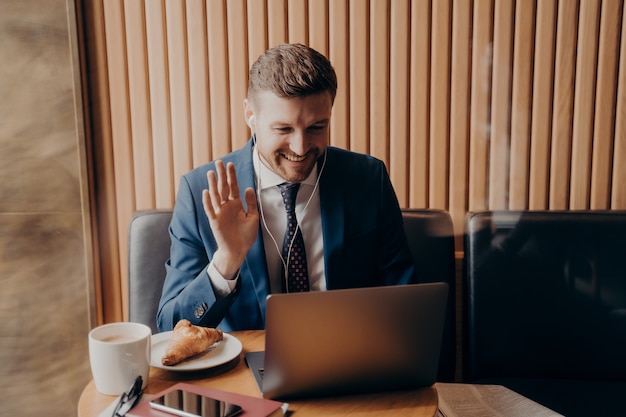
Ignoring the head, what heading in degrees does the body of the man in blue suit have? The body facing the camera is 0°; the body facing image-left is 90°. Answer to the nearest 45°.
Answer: approximately 0°

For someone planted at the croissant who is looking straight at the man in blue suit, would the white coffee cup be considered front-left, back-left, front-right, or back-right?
back-left

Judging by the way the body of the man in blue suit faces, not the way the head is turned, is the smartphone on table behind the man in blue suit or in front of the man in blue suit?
in front

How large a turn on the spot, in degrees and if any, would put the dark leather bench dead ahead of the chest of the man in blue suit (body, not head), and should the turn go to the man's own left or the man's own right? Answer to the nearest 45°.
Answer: approximately 90° to the man's own left

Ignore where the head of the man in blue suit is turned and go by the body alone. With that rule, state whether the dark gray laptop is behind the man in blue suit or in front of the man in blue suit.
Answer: in front

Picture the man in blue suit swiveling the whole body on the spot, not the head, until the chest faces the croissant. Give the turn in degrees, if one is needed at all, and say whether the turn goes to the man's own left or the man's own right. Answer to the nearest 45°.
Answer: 0° — they already face it

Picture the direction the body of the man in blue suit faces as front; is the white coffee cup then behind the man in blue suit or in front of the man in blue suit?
in front
